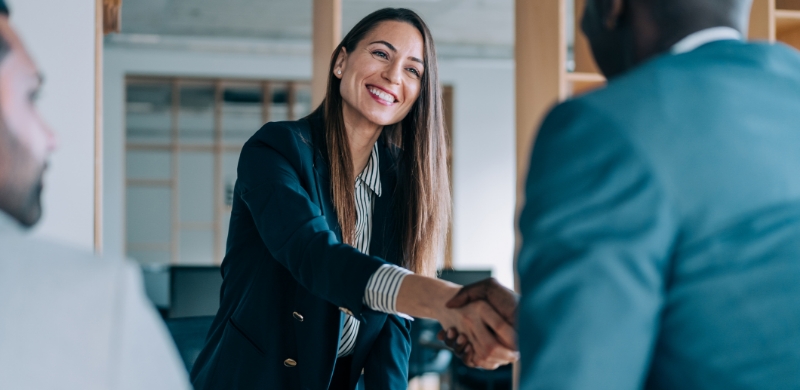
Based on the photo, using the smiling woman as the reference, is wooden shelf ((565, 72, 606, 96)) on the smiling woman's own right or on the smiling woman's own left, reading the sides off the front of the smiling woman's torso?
on the smiling woman's own left

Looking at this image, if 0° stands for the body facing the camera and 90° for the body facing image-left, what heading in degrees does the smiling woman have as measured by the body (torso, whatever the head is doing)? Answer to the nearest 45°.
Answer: approximately 315°

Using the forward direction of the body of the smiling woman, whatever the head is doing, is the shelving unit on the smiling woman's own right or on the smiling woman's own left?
on the smiling woman's own left
